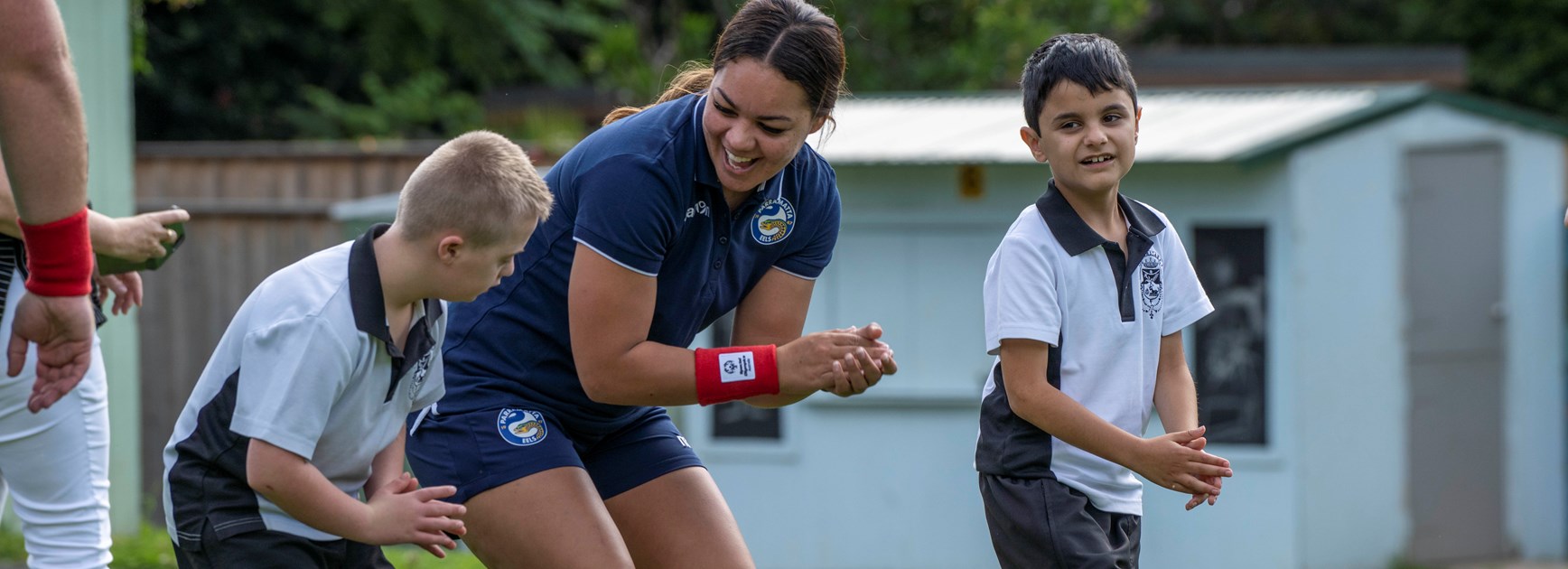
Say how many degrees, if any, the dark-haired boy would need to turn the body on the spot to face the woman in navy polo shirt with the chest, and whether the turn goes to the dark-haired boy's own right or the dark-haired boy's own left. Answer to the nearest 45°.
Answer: approximately 135° to the dark-haired boy's own right

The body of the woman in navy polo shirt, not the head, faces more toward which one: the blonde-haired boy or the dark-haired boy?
the dark-haired boy

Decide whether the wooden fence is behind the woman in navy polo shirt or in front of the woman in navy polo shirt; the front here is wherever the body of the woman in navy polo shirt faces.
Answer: behind

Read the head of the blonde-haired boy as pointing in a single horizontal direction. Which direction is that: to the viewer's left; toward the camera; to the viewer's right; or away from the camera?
to the viewer's right

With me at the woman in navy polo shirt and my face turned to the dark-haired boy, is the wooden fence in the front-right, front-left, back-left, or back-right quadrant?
back-left

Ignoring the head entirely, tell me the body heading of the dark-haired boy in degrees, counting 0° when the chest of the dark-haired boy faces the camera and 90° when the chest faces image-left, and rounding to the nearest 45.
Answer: approximately 315°

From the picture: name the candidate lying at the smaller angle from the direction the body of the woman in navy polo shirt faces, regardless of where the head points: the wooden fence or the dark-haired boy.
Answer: the dark-haired boy

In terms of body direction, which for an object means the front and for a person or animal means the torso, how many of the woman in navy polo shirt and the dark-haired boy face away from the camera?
0

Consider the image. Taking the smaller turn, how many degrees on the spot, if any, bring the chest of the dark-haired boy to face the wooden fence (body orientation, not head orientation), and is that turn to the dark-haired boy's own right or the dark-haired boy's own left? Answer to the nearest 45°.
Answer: approximately 180°

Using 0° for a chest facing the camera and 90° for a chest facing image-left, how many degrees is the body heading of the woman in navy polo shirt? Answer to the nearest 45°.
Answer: approximately 315°
